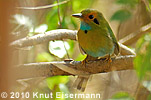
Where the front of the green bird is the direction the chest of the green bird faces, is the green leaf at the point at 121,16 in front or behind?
behind

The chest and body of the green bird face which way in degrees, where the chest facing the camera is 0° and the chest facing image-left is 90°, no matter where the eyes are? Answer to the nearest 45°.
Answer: approximately 45°
